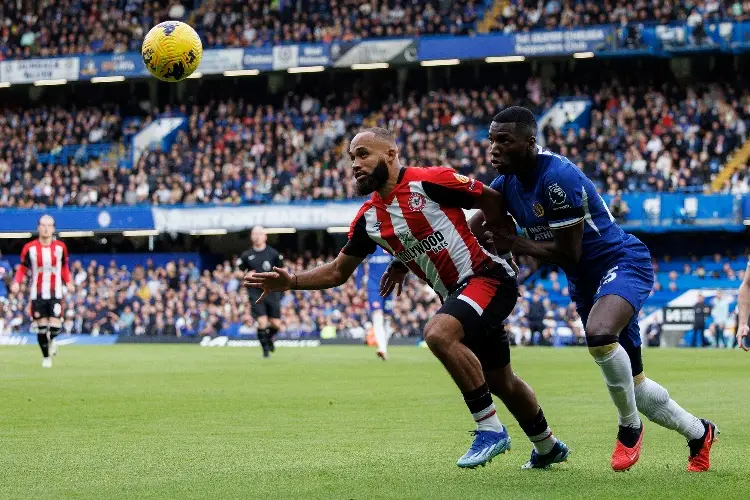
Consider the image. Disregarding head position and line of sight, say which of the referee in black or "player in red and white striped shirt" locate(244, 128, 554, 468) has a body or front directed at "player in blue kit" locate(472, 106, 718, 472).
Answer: the referee in black

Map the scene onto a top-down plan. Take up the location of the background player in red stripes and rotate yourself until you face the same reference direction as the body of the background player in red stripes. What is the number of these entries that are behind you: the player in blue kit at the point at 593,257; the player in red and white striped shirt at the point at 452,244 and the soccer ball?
0

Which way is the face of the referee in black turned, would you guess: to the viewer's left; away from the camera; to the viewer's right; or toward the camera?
toward the camera

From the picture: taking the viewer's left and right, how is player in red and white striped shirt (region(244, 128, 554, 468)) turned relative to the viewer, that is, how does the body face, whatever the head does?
facing the viewer and to the left of the viewer

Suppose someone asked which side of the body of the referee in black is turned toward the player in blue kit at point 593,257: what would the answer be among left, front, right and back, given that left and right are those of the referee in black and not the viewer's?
front

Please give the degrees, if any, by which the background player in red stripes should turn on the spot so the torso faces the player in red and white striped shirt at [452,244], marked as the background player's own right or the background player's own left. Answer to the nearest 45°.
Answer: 0° — they already face them

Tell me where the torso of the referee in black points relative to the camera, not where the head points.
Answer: toward the camera

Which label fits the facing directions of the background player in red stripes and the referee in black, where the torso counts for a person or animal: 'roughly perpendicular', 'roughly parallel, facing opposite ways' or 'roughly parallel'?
roughly parallel

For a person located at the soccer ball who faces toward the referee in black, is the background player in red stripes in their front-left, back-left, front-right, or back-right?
front-left

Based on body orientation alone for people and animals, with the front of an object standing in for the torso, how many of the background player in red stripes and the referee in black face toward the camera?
2

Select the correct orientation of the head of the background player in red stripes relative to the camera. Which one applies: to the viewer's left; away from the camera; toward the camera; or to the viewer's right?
toward the camera

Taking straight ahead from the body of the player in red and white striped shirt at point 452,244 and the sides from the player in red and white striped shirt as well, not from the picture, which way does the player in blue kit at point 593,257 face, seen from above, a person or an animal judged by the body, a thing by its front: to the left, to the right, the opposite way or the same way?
the same way
